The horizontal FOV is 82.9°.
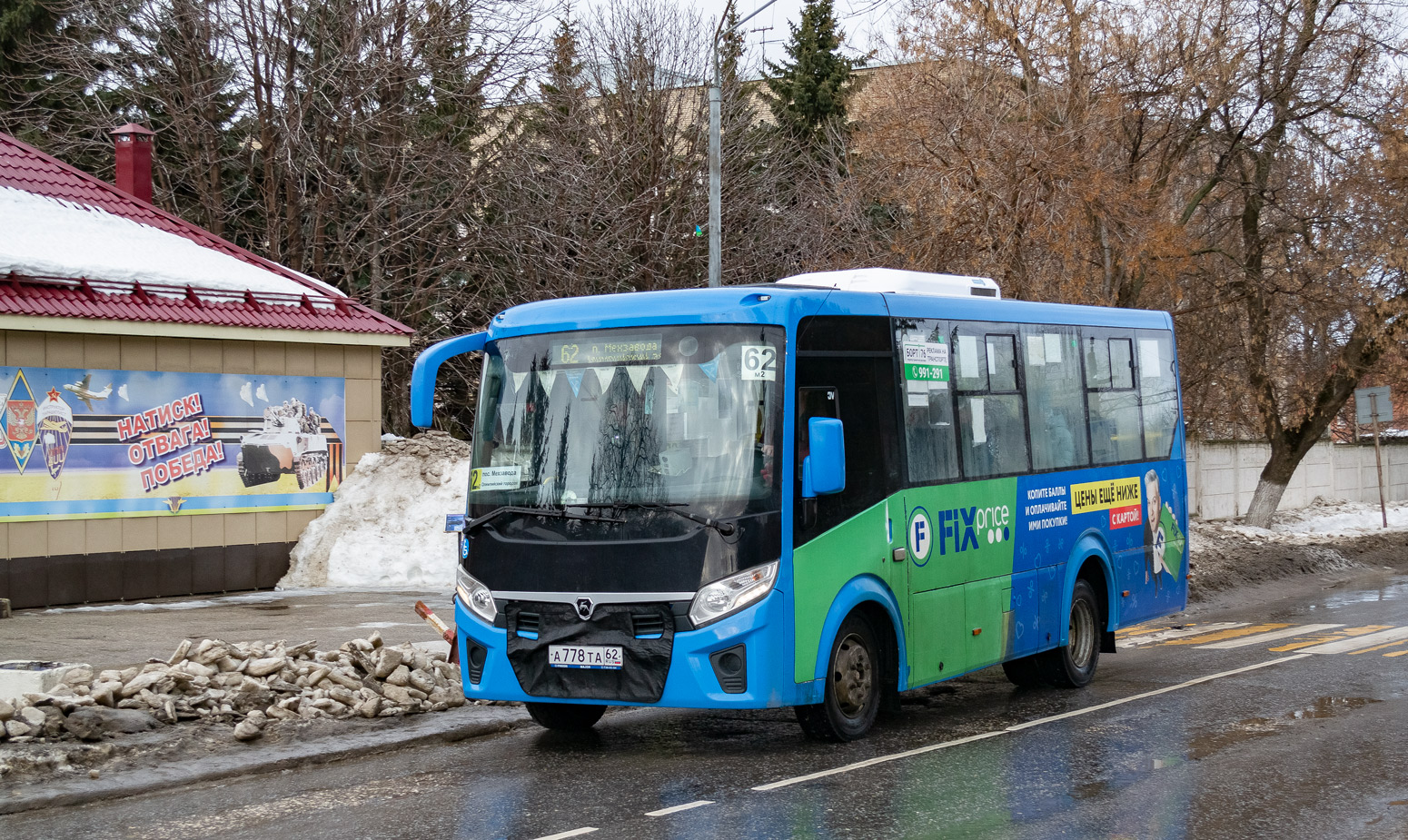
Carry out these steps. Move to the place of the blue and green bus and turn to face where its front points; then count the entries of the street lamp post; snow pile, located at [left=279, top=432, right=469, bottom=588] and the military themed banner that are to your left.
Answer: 0

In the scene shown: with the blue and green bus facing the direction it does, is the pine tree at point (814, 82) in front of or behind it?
behind

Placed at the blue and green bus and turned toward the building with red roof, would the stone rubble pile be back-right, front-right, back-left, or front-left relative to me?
front-left

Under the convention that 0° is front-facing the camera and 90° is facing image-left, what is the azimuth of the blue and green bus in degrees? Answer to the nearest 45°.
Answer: approximately 45°

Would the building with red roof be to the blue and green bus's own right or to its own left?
on its right

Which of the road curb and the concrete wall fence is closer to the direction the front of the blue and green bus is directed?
the road curb

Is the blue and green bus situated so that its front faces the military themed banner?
no

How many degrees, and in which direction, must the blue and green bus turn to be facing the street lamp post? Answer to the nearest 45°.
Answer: approximately 135° to its right

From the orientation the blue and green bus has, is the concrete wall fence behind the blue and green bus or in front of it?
behind

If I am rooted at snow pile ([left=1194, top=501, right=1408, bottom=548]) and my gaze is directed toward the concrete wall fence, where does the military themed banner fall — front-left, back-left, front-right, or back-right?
back-left

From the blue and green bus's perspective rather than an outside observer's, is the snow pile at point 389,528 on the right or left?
on its right

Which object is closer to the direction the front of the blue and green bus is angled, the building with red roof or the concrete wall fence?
the building with red roof

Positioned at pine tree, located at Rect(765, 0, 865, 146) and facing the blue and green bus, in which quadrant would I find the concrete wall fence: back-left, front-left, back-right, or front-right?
front-left
